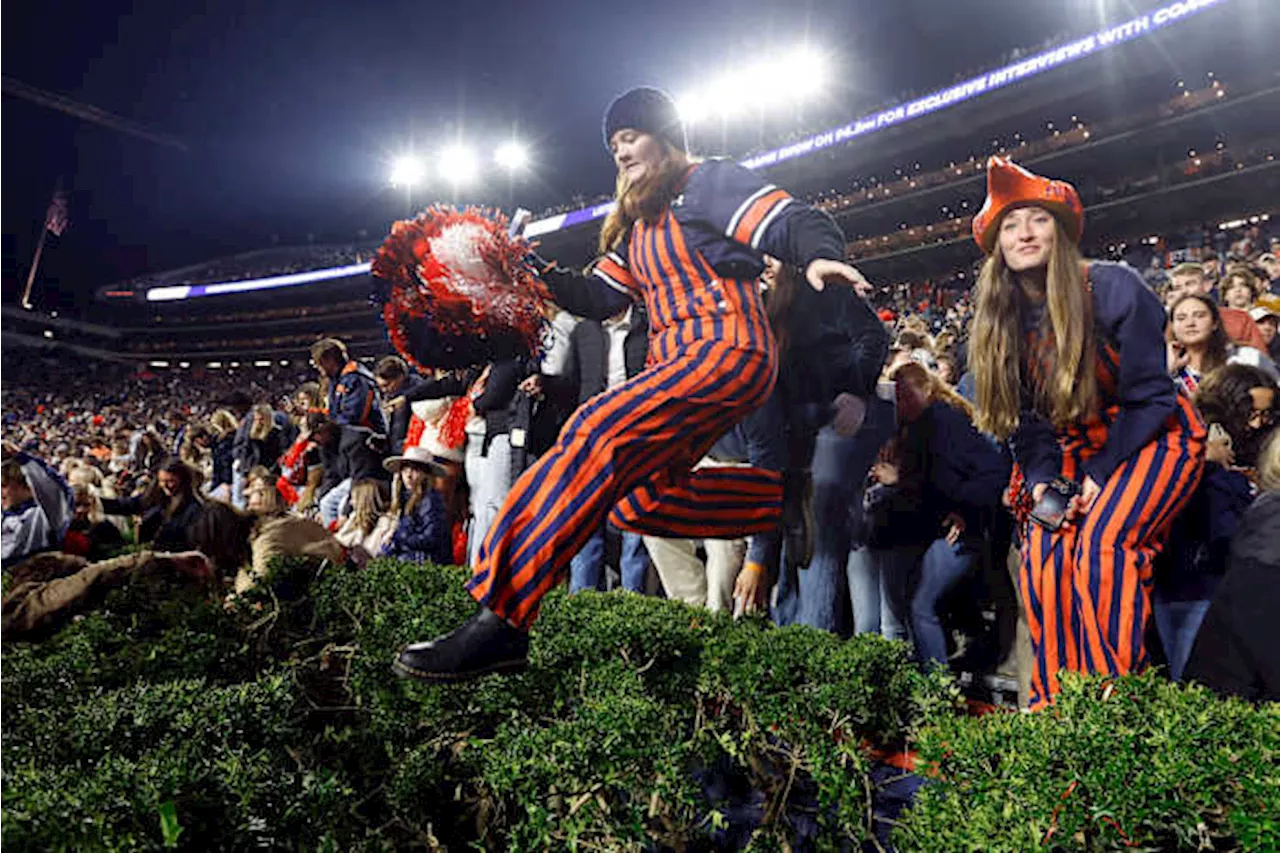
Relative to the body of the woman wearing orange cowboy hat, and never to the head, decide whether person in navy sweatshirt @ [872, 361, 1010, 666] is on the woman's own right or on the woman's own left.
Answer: on the woman's own right

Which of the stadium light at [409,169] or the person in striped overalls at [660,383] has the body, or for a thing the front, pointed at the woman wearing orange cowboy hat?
the stadium light

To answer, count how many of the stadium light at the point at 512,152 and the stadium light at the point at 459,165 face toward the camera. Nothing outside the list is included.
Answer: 2

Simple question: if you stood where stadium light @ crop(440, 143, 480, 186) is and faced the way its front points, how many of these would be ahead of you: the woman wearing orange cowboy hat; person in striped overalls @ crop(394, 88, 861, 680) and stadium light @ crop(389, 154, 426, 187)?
2

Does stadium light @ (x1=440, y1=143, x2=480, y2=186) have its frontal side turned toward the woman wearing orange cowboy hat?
yes

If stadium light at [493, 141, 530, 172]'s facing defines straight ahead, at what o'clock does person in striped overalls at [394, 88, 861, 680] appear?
The person in striped overalls is roughly at 12 o'clock from the stadium light.

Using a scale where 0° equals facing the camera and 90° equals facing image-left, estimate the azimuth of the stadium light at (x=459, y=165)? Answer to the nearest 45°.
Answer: approximately 0°

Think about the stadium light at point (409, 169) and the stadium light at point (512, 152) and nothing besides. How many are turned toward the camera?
2

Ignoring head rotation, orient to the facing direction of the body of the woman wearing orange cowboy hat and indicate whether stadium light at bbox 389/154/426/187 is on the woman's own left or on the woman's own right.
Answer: on the woman's own right

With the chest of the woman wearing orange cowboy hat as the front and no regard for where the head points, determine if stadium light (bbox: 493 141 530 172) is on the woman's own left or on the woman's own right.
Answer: on the woman's own right
